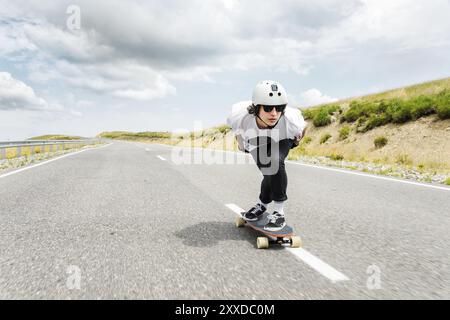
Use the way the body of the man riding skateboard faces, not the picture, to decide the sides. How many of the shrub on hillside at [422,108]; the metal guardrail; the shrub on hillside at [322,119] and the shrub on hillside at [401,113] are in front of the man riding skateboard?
0

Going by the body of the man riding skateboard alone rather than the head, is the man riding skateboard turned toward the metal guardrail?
no

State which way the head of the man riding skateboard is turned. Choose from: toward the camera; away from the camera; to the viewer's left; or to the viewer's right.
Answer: toward the camera

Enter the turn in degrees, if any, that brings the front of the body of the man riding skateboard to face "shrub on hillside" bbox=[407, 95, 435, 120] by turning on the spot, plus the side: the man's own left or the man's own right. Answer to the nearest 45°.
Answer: approximately 135° to the man's own left

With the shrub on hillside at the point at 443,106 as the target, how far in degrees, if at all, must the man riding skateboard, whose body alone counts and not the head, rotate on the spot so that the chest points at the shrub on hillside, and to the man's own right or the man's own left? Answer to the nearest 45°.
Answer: approximately 135° to the man's own left

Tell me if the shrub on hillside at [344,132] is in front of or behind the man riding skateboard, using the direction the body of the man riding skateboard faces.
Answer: behind

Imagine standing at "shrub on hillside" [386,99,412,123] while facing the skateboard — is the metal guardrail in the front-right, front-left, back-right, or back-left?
front-right

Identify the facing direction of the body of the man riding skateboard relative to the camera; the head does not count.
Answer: toward the camera

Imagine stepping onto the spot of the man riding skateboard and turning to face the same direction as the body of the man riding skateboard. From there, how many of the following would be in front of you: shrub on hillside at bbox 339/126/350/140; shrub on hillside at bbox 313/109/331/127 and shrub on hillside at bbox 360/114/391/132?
0

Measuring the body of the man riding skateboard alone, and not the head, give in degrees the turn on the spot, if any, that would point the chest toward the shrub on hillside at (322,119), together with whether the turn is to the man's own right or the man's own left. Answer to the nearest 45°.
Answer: approximately 180°
